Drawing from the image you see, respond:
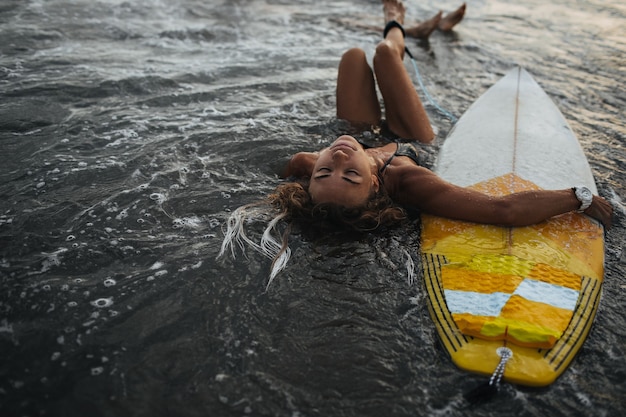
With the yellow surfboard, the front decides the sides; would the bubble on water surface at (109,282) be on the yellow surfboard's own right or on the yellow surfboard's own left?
on the yellow surfboard's own left

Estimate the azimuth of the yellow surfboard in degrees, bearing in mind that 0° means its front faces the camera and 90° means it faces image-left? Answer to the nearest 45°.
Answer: approximately 180°

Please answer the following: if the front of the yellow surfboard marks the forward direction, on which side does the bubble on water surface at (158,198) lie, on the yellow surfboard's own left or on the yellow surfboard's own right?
on the yellow surfboard's own left

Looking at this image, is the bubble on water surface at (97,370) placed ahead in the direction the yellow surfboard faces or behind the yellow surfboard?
behind

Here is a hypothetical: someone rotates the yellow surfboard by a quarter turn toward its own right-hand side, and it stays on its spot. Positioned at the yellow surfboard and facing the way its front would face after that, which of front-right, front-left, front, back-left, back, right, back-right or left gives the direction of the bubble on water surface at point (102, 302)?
back-right
